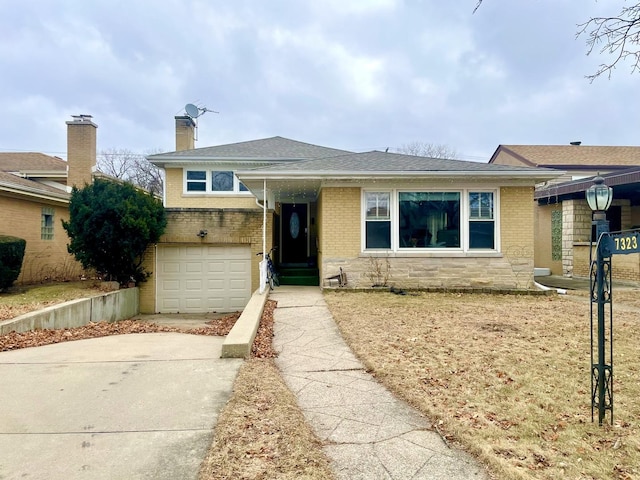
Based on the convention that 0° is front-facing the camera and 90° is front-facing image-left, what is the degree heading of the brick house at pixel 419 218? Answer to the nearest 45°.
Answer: approximately 0°

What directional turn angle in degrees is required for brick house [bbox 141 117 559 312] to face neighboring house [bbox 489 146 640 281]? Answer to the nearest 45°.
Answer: approximately 135° to its left

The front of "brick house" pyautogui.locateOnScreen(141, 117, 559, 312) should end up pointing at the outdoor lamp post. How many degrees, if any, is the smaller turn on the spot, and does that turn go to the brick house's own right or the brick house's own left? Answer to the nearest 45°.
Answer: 0° — it already faces it

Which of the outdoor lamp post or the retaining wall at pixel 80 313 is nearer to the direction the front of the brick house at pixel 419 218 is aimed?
the outdoor lamp post

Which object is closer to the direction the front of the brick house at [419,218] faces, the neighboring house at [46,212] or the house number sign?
the house number sign

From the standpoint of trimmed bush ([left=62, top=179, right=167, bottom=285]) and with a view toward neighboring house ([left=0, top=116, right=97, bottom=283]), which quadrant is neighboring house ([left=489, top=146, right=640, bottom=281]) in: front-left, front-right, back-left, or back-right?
back-right

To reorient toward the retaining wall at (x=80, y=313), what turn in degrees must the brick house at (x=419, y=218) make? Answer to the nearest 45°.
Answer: approximately 90° to its right

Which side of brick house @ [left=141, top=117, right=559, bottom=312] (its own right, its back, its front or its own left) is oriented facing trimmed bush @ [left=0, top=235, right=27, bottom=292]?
right

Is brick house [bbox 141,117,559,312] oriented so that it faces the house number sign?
yes

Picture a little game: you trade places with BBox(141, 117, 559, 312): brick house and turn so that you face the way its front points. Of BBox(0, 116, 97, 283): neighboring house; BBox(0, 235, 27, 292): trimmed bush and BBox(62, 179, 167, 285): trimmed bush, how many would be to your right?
3

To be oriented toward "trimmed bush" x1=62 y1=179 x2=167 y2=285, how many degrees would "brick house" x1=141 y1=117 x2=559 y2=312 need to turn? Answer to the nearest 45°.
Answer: approximately 90° to its right

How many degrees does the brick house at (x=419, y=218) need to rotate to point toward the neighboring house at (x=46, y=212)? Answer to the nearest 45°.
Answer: approximately 90° to its right

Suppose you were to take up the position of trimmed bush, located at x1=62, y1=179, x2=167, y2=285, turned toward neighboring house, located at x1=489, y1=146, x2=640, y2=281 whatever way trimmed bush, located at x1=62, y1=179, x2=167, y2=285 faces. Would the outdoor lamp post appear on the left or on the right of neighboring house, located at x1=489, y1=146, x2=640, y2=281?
right
